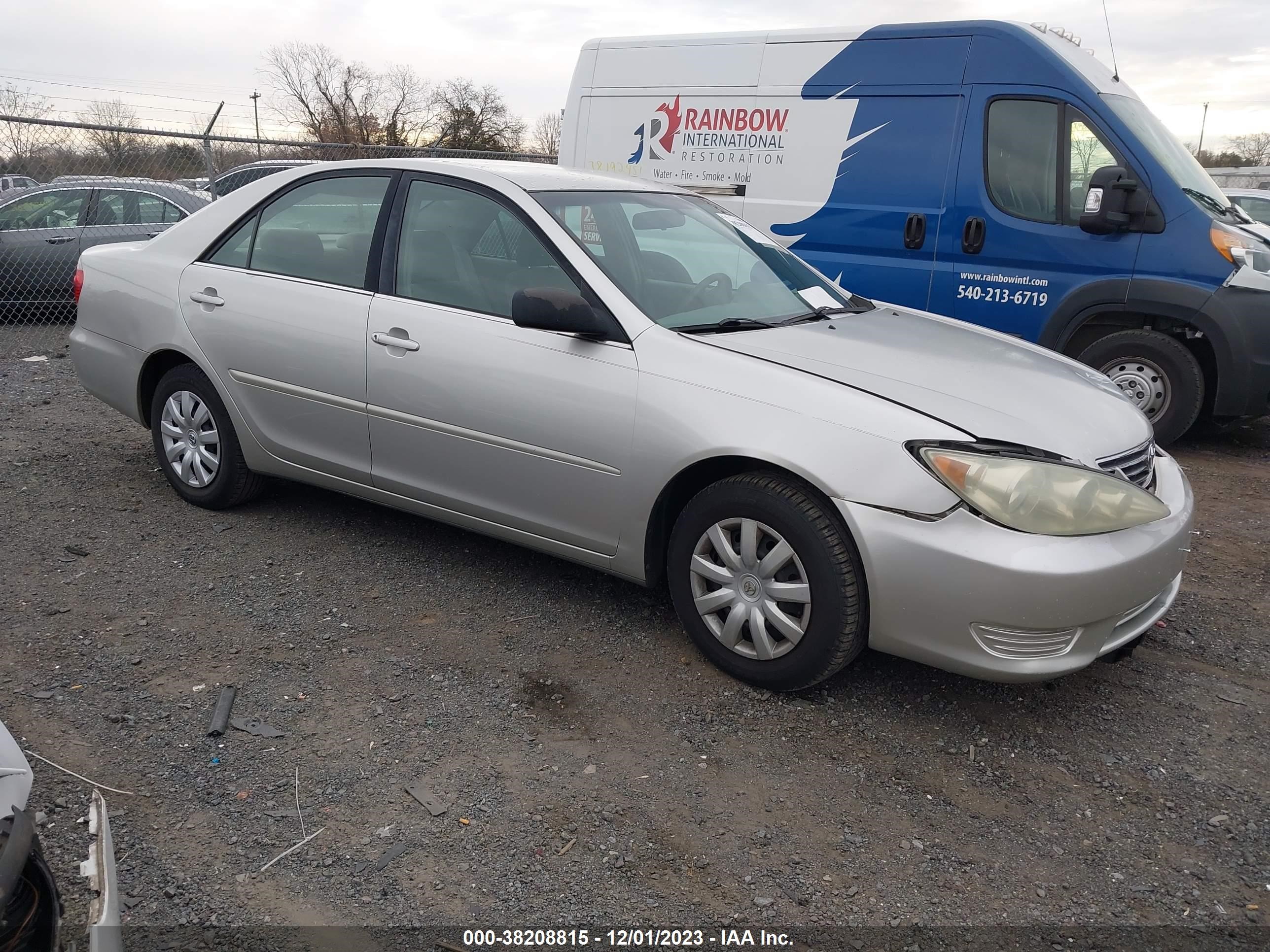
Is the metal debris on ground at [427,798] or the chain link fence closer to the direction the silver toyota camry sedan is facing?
the metal debris on ground

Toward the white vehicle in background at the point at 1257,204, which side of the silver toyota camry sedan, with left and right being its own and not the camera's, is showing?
left

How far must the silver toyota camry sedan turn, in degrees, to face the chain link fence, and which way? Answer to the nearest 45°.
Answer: approximately 180°

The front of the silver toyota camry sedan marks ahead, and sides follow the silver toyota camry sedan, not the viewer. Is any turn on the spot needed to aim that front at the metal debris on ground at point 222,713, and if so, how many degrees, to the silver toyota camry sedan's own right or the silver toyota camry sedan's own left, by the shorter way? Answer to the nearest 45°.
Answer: approximately 90° to the silver toyota camry sedan's own right

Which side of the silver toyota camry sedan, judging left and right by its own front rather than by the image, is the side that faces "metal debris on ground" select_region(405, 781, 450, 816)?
right

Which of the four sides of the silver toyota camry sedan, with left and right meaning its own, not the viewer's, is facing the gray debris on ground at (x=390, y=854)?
right

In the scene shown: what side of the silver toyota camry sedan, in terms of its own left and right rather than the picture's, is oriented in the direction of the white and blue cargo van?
left

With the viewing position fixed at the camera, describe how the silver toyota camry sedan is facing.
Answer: facing the viewer and to the right of the viewer
